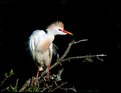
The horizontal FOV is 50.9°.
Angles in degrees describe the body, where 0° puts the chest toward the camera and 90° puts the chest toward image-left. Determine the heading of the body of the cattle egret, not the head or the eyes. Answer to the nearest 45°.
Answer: approximately 315°
